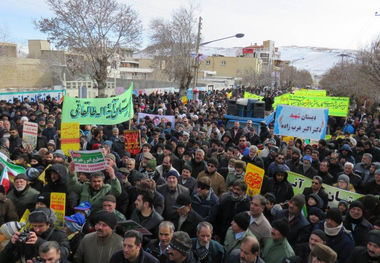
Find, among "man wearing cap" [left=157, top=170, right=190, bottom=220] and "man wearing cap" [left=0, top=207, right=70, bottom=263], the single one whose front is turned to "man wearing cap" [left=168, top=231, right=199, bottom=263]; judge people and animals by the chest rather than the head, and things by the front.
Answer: "man wearing cap" [left=157, top=170, right=190, bottom=220]

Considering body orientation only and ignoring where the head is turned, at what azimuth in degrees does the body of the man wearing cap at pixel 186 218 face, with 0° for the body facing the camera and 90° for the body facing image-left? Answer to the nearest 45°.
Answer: approximately 45°

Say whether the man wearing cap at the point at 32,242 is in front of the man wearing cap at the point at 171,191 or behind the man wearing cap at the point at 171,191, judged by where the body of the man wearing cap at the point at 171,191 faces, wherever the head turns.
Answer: in front

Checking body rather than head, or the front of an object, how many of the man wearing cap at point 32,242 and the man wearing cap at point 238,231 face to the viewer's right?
0

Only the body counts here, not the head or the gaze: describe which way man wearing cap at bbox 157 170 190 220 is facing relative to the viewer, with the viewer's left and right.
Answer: facing the viewer

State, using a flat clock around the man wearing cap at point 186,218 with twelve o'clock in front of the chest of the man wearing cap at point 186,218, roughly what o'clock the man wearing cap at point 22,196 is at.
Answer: the man wearing cap at point 22,196 is roughly at 2 o'clock from the man wearing cap at point 186,218.

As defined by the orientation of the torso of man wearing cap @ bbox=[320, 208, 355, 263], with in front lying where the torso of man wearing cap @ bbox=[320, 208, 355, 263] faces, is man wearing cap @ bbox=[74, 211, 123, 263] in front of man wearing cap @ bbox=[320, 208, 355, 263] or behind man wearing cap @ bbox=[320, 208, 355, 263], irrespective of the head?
in front

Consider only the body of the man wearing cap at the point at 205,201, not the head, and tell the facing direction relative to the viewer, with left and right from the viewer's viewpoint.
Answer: facing the viewer and to the left of the viewer

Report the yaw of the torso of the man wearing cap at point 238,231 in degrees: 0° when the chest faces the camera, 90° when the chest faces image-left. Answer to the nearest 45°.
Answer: approximately 45°

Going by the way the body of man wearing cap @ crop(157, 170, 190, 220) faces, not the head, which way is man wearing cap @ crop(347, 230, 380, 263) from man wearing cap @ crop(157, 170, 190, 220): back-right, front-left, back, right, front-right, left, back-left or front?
front-left
